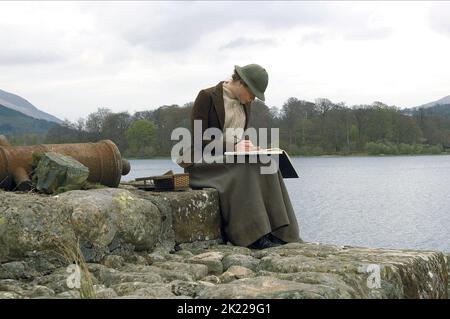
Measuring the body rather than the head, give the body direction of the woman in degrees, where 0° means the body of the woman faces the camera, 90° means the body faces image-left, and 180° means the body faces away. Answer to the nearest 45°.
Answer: approximately 315°

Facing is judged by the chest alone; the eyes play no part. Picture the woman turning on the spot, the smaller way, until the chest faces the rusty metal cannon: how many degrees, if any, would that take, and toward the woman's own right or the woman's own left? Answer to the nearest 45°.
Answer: approximately 135° to the woman's own right

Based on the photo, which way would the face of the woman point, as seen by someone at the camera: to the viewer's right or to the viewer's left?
to the viewer's right

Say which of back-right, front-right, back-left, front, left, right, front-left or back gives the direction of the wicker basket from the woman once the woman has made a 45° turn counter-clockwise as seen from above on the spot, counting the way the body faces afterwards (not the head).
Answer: back
